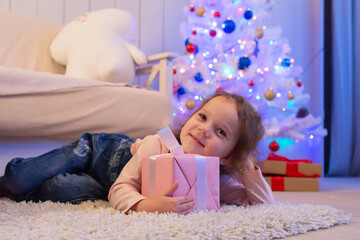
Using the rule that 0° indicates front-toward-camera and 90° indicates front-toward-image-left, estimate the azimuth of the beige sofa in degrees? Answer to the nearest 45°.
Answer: approximately 315°

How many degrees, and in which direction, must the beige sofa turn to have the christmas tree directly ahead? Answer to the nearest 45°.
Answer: approximately 90° to its left

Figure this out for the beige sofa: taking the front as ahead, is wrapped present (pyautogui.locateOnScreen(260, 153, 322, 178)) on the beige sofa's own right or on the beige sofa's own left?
on the beige sofa's own left
